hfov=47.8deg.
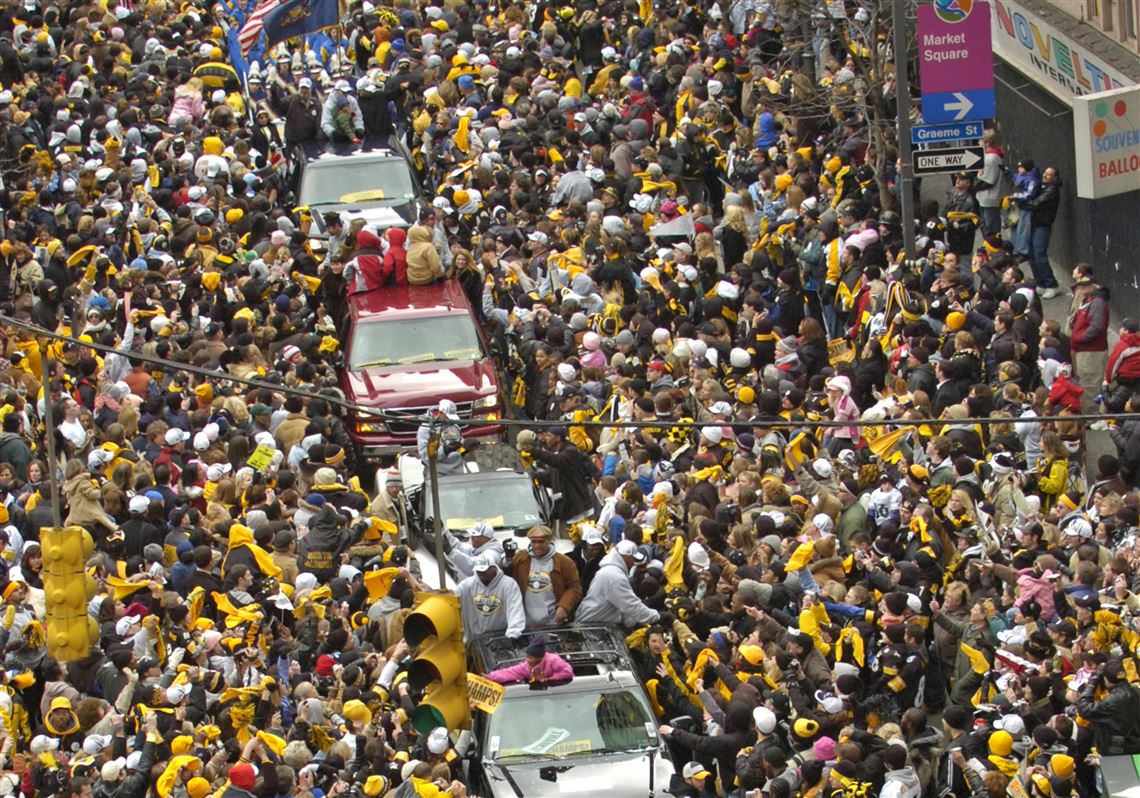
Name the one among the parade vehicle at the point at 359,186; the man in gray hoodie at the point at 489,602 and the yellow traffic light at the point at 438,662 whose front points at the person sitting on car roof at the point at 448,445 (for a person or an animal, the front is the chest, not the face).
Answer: the parade vehicle

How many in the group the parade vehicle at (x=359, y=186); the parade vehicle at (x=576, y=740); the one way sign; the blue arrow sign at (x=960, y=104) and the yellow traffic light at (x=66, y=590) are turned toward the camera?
4

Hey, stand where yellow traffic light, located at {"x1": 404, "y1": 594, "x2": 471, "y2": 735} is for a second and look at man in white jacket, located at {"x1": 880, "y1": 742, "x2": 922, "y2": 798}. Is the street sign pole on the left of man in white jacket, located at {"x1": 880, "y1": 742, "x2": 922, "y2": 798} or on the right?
left

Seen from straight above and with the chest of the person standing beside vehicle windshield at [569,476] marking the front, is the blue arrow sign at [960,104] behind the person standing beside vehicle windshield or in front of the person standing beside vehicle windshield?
behind

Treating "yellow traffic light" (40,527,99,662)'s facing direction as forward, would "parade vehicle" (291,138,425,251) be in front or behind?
in front

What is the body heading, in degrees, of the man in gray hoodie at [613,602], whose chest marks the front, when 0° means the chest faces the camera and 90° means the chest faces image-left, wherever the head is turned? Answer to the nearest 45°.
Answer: approximately 270°

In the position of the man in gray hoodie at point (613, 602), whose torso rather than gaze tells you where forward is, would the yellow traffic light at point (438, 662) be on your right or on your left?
on your right

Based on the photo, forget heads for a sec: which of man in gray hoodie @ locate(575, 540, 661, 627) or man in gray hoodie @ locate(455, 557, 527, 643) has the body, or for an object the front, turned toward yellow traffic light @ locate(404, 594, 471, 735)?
man in gray hoodie @ locate(455, 557, 527, 643)

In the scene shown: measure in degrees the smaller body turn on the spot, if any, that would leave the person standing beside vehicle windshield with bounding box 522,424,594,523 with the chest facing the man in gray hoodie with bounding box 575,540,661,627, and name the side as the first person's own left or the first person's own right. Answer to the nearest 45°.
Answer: approximately 90° to the first person's own left

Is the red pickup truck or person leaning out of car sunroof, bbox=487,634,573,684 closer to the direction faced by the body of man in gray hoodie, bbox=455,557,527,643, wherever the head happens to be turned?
the person leaning out of car sunroof

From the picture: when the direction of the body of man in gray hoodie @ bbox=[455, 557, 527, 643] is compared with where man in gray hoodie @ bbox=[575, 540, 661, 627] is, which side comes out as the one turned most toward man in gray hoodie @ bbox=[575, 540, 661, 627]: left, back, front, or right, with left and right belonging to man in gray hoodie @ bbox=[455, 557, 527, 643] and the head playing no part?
left

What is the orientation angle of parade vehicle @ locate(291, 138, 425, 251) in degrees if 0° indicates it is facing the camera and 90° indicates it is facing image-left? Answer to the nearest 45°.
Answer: approximately 0°

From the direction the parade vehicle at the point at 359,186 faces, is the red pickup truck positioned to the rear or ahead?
ahead
